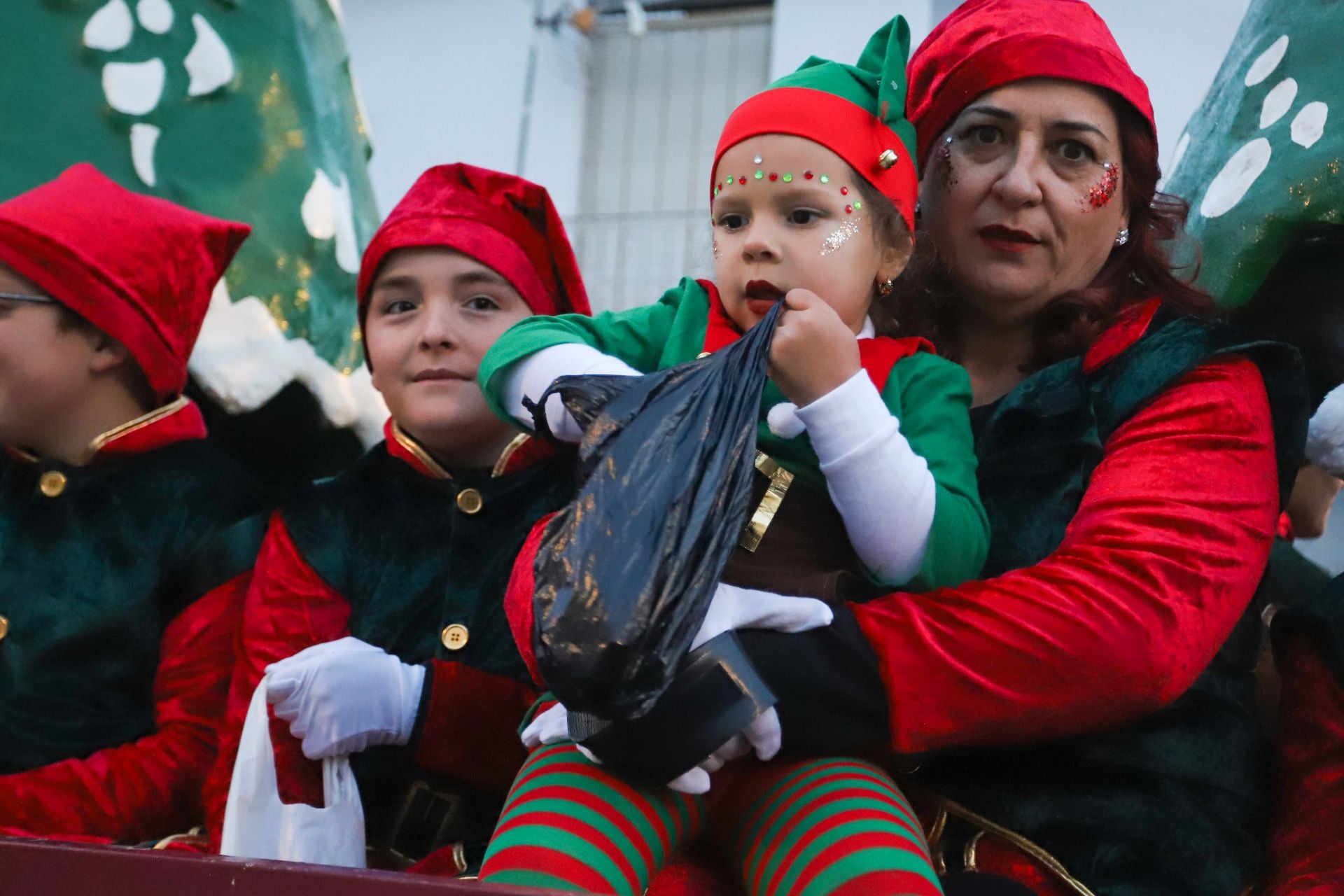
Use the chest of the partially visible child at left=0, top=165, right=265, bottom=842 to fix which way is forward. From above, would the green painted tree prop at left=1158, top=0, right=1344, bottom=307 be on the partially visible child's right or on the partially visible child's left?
on the partially visible child's left

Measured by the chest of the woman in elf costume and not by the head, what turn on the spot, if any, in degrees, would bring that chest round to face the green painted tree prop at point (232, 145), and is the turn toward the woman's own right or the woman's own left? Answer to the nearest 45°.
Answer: approximately 90° to the woman's own right

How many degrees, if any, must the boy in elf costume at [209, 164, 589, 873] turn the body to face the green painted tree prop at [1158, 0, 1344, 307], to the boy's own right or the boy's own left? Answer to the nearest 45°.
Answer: approximately 90° to the boy's own left

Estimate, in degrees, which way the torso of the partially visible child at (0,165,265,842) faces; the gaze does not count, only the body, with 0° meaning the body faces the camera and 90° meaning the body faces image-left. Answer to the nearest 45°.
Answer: approximately 45°

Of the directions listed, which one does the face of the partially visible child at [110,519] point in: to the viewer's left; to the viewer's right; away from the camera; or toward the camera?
to the viewer's left

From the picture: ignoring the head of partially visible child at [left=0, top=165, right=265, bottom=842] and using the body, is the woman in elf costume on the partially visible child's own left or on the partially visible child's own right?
on the partially visible child's own left

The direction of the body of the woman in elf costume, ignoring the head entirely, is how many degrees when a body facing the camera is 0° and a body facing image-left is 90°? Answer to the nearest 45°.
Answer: approximately 45°

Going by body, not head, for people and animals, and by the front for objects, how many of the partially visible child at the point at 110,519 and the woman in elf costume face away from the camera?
0

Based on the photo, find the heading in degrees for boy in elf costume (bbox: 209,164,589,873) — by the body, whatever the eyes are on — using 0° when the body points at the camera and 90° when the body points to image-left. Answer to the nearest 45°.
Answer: approximately 0°
